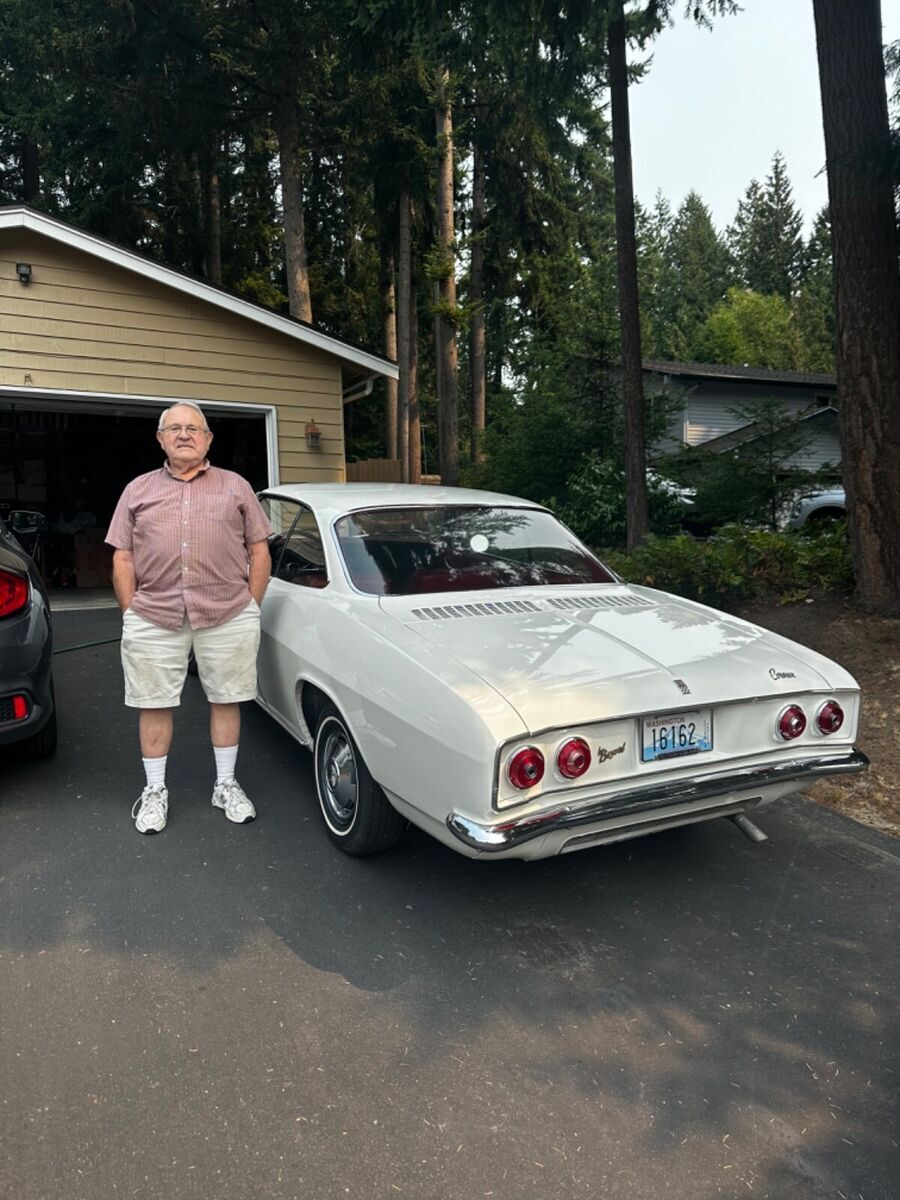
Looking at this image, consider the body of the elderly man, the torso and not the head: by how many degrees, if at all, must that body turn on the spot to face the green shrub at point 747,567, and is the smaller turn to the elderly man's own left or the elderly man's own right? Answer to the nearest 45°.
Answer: approximately 135° to the elderly man's own left

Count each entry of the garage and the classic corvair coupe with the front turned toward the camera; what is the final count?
1

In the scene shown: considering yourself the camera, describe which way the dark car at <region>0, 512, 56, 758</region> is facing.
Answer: facing away from the viewer

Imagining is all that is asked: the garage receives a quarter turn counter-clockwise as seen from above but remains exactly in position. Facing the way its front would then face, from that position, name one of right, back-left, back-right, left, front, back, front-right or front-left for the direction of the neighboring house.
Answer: front-left

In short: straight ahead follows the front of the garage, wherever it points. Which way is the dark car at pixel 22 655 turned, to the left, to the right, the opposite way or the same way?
the opposite way

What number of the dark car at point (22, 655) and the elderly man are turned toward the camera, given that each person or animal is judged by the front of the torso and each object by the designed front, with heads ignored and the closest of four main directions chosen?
1

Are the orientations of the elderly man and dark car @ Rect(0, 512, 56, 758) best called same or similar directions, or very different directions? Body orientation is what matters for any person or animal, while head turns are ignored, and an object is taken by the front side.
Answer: very different directions

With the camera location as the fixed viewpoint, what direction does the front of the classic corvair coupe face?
facing away from the viewer and to the left of the viewer
